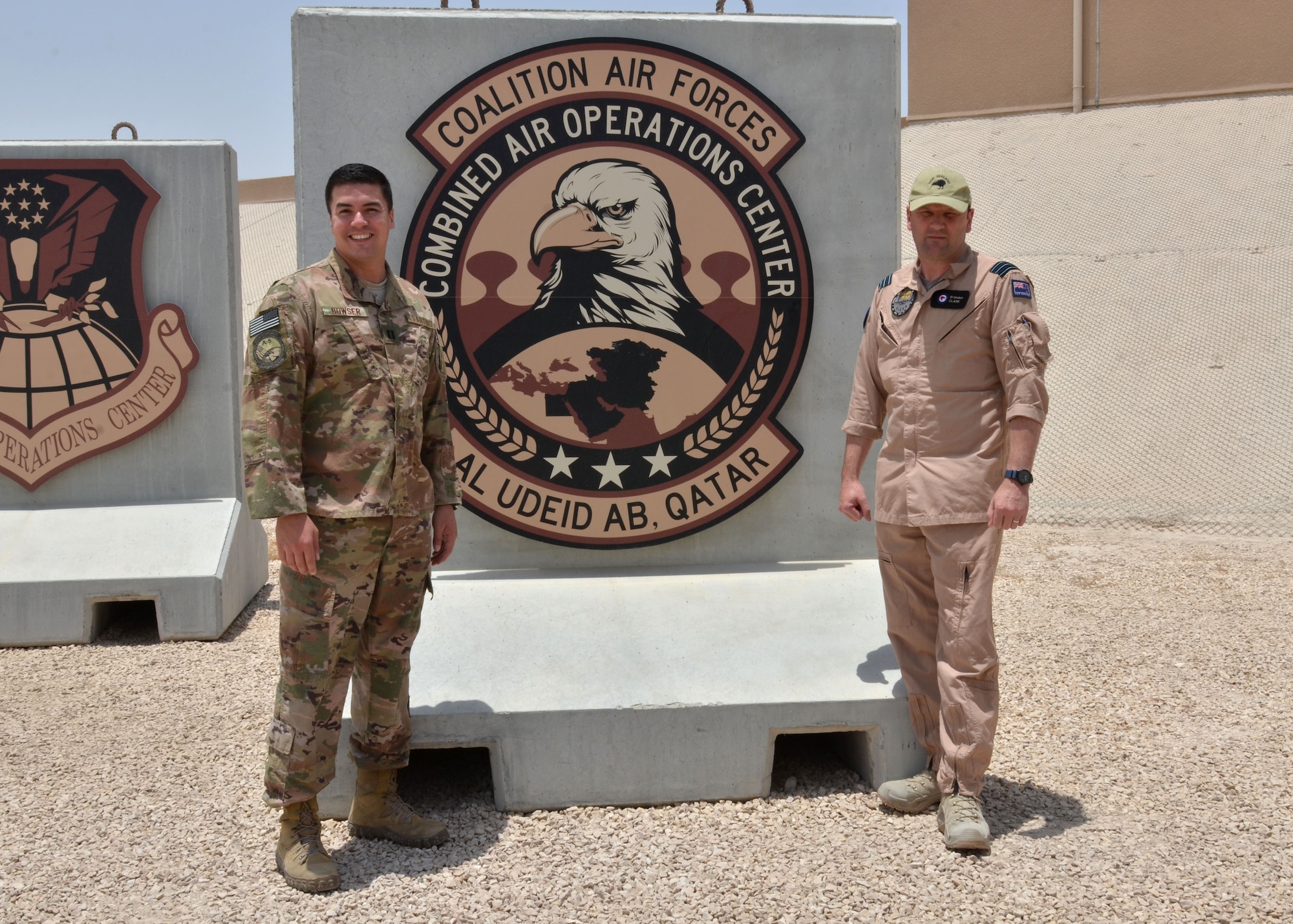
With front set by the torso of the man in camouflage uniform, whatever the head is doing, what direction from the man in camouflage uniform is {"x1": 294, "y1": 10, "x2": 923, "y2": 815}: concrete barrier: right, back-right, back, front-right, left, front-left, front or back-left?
left

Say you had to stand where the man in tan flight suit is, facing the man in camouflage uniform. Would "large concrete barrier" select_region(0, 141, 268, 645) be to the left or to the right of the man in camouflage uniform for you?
right

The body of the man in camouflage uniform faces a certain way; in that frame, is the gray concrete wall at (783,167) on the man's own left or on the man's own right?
on the man's own left

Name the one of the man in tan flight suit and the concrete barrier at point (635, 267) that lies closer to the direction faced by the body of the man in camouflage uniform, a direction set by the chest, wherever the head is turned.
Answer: the man in tan flight suit

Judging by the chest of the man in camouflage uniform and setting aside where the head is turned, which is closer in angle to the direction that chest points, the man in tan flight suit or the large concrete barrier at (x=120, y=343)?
the man in tan flight suit

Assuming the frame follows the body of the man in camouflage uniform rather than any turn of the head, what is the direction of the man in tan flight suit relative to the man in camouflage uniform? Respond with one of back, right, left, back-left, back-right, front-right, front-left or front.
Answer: front-left

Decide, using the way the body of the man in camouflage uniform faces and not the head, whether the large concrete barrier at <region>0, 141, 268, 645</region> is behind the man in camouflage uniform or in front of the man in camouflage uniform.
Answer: behind

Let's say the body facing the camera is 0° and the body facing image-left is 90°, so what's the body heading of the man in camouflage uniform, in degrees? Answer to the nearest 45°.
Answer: approximately 315°
